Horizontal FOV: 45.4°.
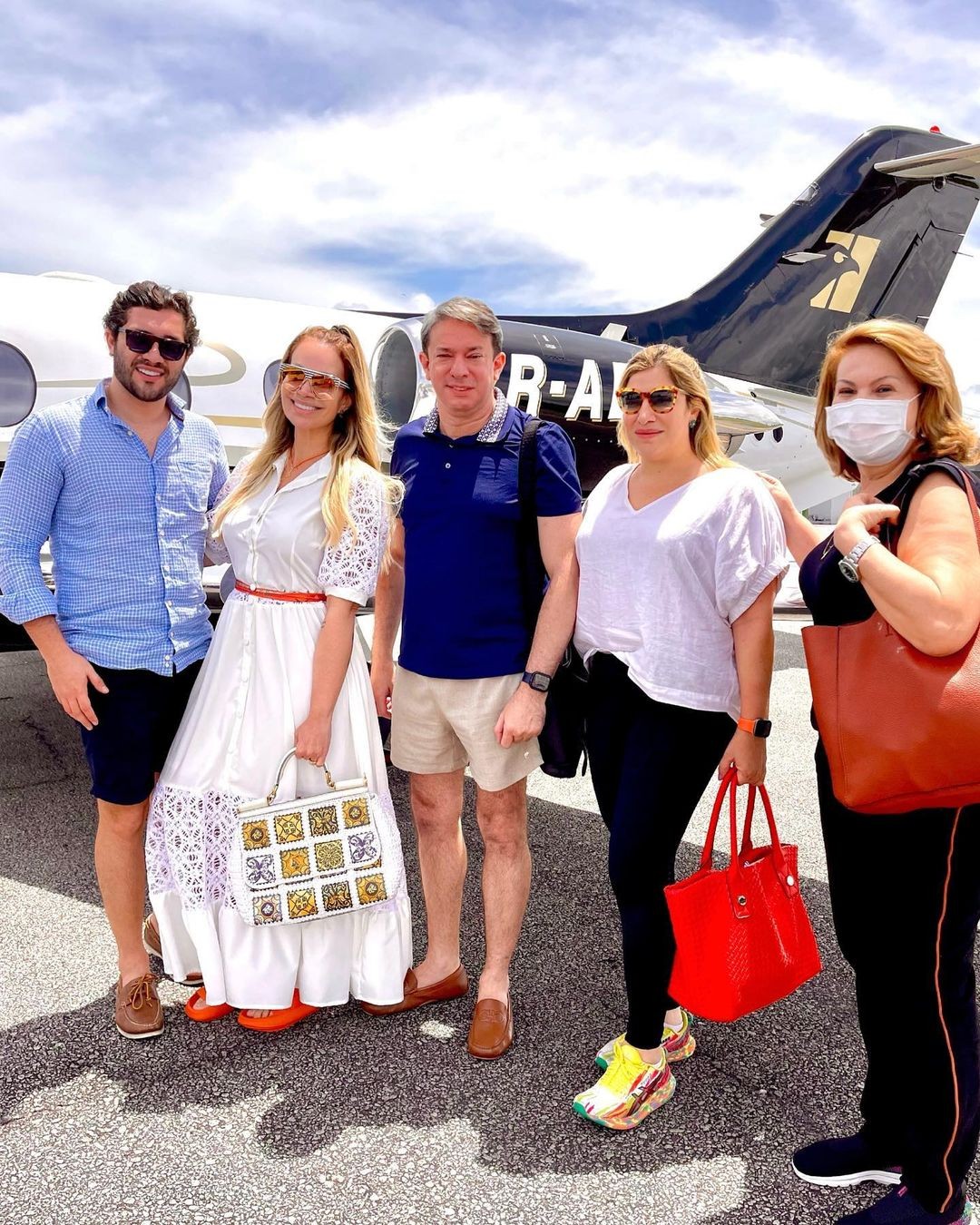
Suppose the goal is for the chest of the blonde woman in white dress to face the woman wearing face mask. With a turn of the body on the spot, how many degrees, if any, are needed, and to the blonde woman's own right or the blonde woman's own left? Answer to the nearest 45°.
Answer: approximately 90° to the blonde woman's own left

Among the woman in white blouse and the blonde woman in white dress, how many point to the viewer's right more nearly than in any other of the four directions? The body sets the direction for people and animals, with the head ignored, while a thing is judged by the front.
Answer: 0

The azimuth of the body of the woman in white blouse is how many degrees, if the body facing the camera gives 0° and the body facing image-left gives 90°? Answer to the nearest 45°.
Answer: approximately 45°

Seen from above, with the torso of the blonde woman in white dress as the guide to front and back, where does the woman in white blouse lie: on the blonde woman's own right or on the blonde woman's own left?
on the blonde woman's own left

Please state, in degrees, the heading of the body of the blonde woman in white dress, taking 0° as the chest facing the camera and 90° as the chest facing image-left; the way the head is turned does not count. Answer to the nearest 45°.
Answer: approximately 45°

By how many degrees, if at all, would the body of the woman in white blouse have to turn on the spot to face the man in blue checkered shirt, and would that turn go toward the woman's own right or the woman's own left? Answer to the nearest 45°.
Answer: approximately 45° to the woman's own right
